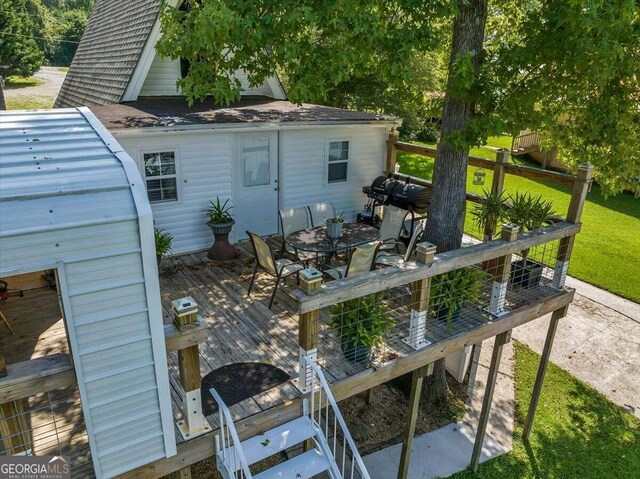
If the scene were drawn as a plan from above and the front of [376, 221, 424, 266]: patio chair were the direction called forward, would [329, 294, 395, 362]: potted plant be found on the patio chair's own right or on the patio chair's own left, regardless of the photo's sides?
on the patio chair's own left

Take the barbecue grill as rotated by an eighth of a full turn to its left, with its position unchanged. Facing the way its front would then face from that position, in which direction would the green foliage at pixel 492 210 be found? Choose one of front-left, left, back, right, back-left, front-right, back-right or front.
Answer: front-left

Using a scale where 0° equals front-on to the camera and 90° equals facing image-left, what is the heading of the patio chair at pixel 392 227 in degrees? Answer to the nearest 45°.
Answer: approximately 45°

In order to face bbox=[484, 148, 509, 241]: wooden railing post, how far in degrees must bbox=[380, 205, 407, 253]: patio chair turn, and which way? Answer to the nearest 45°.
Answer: approximately 135° to its left

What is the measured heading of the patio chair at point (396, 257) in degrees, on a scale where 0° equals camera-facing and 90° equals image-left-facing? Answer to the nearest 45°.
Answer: approximately 90°

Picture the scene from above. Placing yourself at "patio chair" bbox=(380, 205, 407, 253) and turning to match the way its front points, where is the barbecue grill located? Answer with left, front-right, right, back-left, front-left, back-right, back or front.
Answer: back-right

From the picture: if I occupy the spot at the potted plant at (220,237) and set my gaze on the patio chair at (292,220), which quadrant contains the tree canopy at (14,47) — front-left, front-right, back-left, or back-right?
back-left

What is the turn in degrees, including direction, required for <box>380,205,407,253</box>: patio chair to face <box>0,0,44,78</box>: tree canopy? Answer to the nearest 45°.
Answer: approximately 90° to its right

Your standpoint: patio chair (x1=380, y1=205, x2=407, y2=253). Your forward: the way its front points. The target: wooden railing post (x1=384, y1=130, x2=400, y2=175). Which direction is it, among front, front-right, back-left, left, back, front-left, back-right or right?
back-right

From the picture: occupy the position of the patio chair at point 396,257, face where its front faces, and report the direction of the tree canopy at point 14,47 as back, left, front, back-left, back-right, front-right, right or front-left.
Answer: front-right

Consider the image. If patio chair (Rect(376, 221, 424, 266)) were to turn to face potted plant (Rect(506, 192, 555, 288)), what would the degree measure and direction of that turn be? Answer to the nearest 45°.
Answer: approximately 180°

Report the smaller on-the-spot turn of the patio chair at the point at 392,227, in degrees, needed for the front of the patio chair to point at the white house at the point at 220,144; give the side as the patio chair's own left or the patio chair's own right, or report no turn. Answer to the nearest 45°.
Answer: approximately 45° to the patio chair's own right

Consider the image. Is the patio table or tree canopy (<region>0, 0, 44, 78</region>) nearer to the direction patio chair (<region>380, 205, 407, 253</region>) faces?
the patio table

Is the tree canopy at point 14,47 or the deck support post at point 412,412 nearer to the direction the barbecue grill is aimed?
the deck support post
